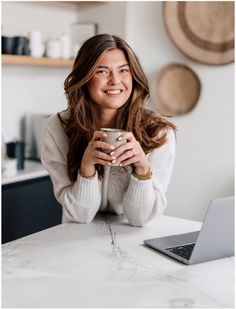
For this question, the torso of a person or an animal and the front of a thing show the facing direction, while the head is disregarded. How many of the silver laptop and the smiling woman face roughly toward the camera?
1

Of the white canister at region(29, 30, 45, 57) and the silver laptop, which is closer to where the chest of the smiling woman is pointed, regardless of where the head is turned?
the silver laptop

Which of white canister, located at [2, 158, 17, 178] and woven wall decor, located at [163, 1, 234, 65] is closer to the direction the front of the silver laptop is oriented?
the white canister

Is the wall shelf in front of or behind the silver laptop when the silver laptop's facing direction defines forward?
in front

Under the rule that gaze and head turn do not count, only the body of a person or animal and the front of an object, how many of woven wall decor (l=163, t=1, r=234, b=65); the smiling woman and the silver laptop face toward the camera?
2

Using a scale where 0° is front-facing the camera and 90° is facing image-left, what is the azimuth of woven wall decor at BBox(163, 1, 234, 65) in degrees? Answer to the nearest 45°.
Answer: approximately 0°

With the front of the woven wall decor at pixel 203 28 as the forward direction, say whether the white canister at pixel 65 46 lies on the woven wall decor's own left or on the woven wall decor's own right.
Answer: on the woven wall decor's own right

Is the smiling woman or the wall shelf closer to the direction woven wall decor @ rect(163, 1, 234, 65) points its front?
the smiling woman

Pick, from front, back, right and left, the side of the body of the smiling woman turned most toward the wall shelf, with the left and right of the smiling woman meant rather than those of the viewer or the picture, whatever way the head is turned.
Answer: back

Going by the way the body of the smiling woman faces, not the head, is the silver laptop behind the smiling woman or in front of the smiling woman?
in front
